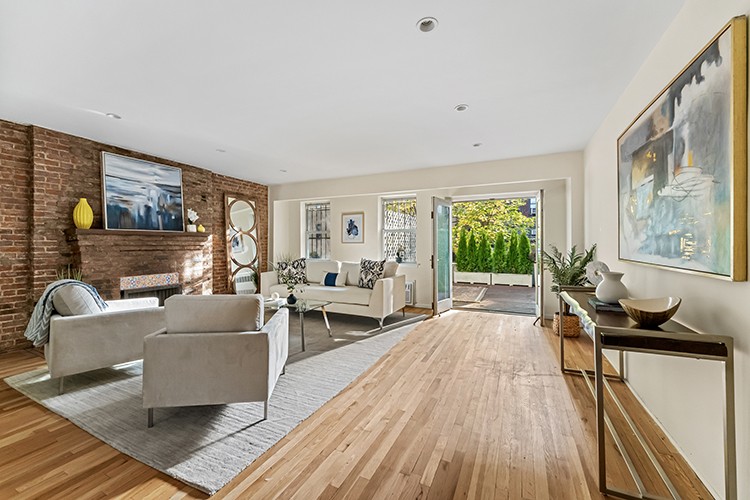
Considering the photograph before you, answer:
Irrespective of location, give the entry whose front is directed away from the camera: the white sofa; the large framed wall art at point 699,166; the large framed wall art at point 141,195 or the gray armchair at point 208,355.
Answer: the gray armchair

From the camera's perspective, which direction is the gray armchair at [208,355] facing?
away from the camera

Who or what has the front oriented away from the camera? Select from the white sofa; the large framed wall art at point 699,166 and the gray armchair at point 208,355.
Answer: the gray armchair

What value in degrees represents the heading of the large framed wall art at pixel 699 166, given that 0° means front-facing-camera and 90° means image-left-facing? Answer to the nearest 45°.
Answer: approximately 45°

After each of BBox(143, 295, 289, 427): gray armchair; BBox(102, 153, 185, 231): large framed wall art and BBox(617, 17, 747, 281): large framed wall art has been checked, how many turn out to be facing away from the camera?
1

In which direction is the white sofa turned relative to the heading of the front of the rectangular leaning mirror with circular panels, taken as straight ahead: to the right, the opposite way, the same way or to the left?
to the right

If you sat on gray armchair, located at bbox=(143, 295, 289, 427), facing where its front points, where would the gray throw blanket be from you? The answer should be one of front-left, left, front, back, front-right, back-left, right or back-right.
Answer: front-left

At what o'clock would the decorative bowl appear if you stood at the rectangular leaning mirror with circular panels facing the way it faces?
The decorative bowl is roughly at 1 o'clock from the rectangular leaning mirror with circular panels.

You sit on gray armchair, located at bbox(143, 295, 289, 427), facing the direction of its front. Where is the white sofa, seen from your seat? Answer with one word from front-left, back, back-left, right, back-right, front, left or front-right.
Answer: front-right

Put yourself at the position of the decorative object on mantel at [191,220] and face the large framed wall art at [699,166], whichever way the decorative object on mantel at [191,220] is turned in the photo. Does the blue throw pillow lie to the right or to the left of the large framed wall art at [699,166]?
left

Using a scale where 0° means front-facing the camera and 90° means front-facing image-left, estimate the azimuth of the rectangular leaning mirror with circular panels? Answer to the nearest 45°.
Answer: approximately 315°

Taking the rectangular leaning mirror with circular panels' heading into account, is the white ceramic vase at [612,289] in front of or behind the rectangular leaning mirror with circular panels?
in front

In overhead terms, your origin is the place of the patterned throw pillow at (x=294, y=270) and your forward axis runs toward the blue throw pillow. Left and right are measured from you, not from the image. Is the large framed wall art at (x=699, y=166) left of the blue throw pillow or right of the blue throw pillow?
right

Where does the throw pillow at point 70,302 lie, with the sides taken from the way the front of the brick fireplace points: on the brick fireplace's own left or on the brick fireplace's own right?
on the brick fireplace's own right

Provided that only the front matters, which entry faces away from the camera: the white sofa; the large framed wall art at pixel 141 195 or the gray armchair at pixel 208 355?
the gray armchair

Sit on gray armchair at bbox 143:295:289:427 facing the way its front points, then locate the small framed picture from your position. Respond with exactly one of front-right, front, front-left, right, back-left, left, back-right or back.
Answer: front-right
